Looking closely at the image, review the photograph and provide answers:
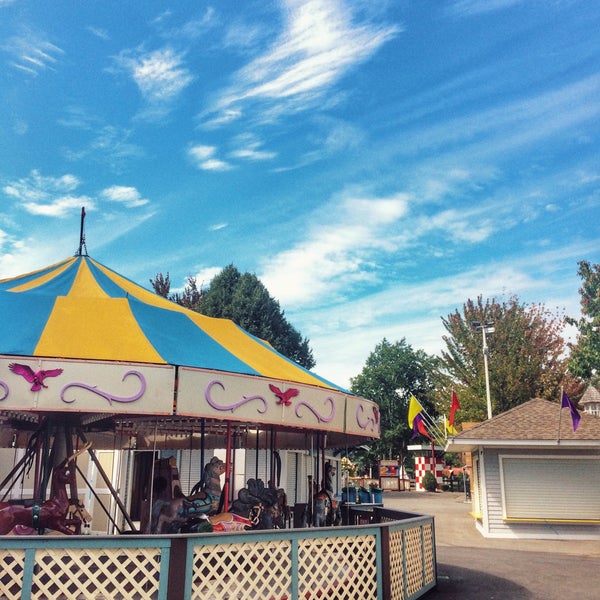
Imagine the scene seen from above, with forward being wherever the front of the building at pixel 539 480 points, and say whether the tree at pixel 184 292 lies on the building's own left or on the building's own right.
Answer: on the building's own right

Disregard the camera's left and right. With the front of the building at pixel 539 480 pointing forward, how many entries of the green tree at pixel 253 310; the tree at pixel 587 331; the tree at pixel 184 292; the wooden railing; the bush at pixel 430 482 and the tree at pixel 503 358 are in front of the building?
1

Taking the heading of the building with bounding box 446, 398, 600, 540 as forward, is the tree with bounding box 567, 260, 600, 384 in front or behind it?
behind

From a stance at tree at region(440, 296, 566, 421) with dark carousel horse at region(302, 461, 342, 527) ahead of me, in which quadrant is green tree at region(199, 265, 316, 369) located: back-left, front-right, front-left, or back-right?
front-right

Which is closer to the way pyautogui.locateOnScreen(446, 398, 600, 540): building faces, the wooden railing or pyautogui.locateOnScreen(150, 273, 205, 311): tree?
the wooden railing

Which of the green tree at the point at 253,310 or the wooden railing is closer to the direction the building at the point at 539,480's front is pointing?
the wooden railing

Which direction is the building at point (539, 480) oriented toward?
toward the camera

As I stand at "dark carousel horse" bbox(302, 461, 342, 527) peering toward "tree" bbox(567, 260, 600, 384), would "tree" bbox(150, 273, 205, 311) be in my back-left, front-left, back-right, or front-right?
front-left

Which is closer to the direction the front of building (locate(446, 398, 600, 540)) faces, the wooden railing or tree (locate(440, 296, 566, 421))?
the wooden railing

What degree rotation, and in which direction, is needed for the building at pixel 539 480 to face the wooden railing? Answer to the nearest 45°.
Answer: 0° — it already faces it

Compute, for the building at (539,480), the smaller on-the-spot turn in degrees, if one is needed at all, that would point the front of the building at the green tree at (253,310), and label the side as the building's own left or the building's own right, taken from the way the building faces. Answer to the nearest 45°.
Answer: approximately 135° to the building's own right

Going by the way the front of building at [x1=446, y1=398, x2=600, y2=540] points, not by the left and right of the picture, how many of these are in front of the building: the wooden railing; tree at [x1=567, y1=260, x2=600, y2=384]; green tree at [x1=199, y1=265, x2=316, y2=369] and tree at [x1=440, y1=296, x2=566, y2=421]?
1

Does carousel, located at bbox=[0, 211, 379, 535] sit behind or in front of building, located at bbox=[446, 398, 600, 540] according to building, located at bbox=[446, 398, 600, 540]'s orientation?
in front

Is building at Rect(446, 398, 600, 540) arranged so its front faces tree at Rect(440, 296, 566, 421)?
no

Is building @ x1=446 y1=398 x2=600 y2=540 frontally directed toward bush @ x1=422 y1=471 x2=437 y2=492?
no
